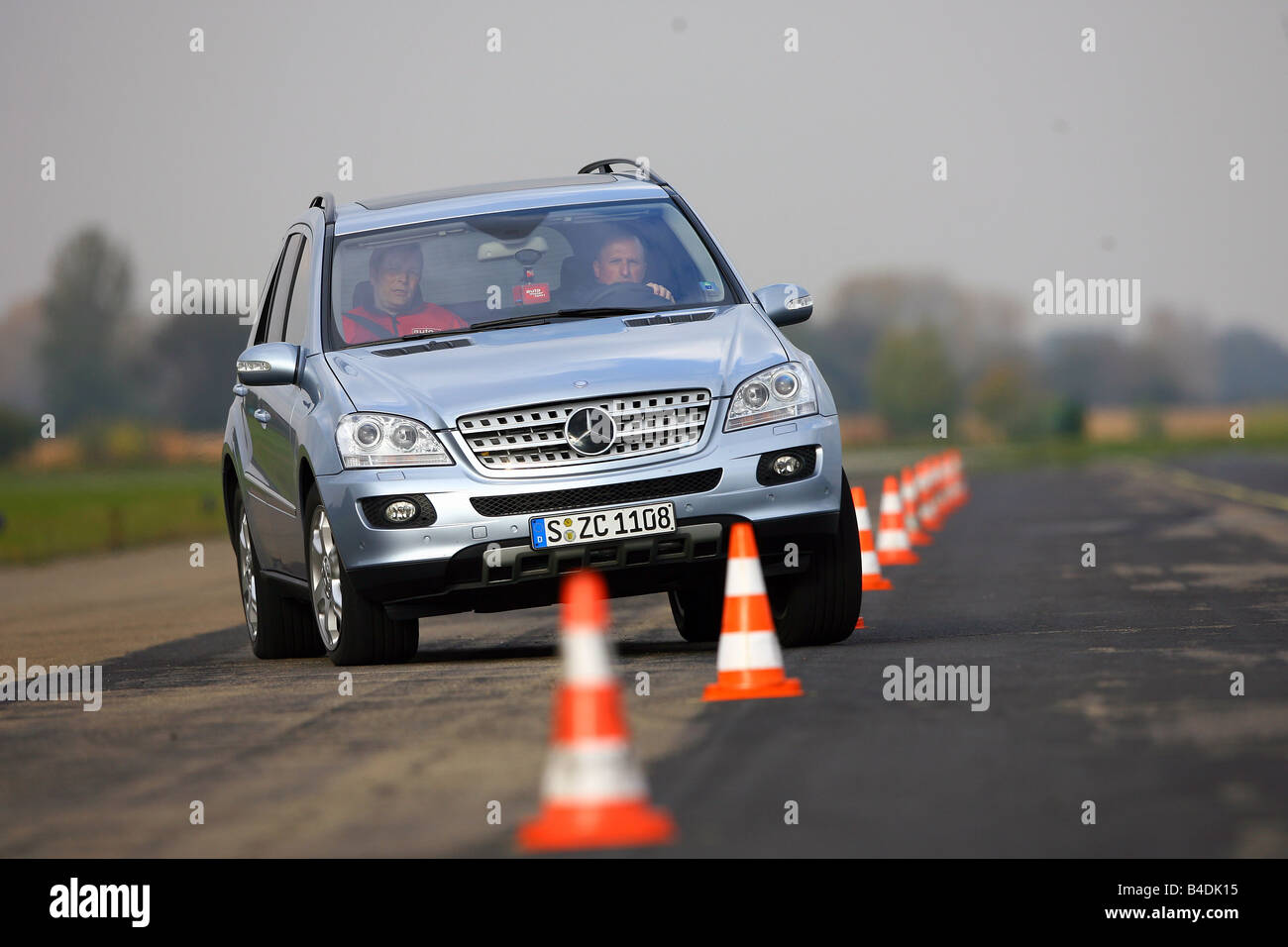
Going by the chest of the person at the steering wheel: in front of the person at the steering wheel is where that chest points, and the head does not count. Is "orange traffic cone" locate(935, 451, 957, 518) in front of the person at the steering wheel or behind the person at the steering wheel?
behind

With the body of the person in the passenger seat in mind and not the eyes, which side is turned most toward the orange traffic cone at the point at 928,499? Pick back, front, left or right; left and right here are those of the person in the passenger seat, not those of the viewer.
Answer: back

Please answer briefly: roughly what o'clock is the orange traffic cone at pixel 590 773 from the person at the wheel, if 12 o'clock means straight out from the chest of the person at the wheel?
The orange traffic cone is roughly at 12 o'clock from the person at the wheel.

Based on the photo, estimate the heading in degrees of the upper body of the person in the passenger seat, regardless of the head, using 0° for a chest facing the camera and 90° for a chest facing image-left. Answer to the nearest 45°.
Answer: approximately 0°

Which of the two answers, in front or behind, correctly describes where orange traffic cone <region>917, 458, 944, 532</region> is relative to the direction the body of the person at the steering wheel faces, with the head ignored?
behind

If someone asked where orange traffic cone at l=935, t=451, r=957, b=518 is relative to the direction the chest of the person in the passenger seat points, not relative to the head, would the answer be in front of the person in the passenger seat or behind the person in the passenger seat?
behind

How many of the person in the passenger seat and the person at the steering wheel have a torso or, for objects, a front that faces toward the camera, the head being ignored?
2
